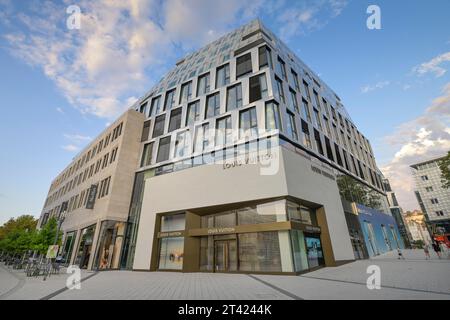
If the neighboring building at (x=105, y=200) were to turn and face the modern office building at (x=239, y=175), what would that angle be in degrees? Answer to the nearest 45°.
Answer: approximately 90° to its left
